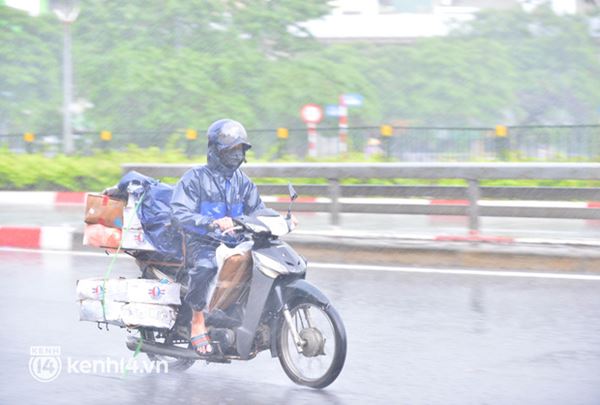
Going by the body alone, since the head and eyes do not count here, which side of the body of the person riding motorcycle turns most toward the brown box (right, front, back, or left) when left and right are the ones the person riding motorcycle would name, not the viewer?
back

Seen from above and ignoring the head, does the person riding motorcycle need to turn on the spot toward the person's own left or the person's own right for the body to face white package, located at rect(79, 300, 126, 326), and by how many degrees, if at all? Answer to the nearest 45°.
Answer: approximately 180°

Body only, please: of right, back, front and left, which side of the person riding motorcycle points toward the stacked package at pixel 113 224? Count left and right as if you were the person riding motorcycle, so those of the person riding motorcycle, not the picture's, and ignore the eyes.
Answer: back

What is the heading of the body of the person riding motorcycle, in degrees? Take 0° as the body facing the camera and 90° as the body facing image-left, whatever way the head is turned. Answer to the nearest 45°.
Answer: approximately 315°

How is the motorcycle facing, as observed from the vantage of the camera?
facing the viewer and to the right of the viewer

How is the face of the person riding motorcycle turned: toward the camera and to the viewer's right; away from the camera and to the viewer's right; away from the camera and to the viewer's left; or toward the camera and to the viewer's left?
toward the camera and to the viewer's right

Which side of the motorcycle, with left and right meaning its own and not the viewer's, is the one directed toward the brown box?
back
